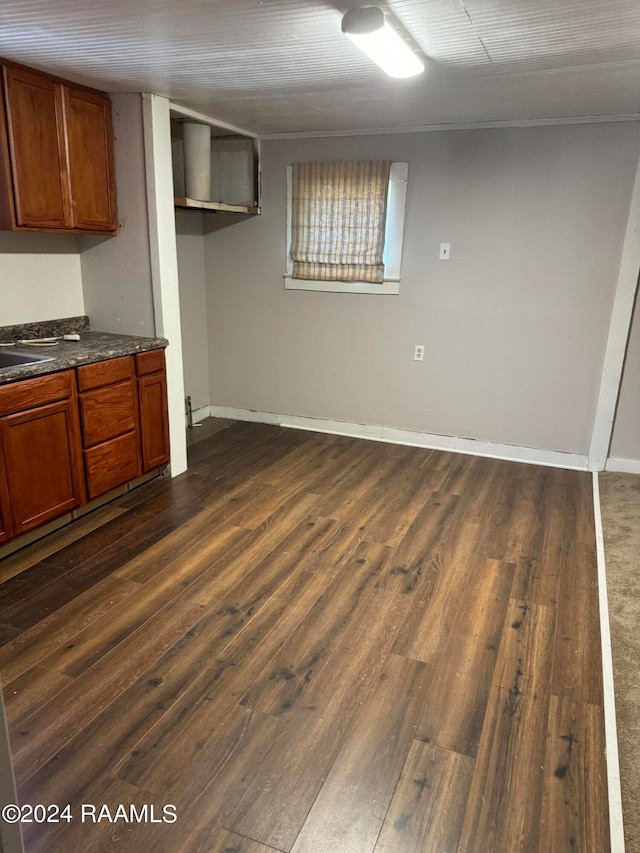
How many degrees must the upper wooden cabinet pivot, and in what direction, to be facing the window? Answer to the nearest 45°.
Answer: approximately 45° to its left

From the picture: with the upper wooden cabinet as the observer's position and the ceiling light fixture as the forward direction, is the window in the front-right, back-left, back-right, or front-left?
front-left

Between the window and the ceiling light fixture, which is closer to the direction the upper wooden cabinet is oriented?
the ceiling light fixture

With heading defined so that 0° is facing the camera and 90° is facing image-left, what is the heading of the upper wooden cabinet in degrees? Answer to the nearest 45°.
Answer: approximately 315°

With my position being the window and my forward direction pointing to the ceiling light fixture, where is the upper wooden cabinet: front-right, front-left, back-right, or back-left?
front-right

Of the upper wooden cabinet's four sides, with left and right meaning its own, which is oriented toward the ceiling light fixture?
front
